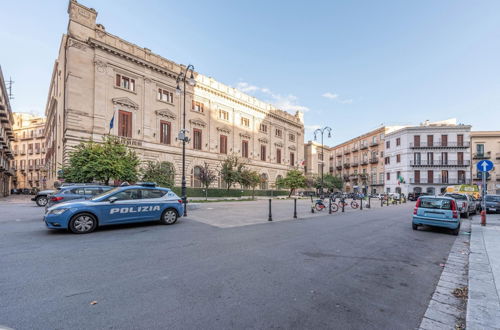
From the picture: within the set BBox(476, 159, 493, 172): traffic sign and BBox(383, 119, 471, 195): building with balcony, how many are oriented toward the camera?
2

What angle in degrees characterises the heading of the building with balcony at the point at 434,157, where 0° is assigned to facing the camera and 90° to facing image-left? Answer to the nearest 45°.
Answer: approximately 0°

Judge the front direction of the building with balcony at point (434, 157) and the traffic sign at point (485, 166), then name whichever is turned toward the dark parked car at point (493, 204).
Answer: the building with balcony

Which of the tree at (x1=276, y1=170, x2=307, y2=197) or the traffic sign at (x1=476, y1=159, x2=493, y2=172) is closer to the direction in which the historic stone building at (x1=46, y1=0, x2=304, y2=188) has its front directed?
the traffic sign

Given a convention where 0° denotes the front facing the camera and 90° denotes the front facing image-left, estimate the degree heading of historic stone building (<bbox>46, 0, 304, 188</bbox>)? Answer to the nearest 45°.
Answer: approximately 315°

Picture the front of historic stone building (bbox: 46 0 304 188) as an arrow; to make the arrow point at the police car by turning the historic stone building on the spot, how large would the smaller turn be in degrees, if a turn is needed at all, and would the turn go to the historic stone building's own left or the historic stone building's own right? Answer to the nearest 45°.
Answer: approximately 45° to the historic stone building's own right

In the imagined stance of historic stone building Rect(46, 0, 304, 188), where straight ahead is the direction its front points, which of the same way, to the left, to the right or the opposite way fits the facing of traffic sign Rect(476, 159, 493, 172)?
to the right

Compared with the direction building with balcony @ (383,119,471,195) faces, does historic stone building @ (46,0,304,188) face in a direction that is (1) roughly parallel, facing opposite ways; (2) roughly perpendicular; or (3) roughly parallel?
roughly perpendicular

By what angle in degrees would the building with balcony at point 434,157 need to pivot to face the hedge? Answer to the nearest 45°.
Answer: approximately 45° to its right

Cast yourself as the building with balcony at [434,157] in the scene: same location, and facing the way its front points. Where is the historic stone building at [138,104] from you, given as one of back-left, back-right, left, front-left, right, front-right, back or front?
front-right
